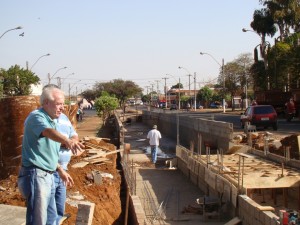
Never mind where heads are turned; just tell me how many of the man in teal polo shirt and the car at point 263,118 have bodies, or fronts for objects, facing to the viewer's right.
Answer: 1

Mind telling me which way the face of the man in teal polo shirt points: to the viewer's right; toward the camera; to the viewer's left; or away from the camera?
to the viewer's right

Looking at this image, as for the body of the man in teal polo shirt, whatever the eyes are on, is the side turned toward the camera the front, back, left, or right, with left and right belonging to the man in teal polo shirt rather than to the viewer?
right

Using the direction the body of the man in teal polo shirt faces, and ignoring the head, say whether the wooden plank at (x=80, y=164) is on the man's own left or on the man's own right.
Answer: on the man's own left

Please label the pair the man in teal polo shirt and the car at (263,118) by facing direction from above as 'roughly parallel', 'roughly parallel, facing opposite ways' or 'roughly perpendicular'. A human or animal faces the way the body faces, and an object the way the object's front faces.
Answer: roughly perpendicular

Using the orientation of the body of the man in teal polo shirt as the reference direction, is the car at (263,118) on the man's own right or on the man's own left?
on the man's own left

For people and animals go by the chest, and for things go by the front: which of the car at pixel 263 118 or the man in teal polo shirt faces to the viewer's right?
the man in teal polo shirt

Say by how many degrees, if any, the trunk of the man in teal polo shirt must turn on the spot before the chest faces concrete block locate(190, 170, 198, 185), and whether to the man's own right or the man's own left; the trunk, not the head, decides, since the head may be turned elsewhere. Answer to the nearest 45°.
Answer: approximately 45° to the man's own left
